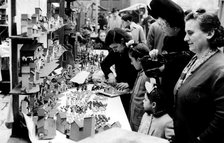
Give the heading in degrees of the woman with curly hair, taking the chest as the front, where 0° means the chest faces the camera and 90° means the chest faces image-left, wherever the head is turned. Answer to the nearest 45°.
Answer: approximately 90°

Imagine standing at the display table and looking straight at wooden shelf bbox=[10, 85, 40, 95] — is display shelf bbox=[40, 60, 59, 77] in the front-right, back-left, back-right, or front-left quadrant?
front-right

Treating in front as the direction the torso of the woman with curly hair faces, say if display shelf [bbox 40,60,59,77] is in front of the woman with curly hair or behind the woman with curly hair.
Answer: in front

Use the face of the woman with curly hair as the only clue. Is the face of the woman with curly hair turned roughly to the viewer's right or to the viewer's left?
to the viewer's left

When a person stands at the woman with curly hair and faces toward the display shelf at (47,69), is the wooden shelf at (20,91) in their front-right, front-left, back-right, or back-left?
front-left

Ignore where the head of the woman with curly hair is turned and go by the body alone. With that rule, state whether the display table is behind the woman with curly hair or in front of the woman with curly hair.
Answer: in front

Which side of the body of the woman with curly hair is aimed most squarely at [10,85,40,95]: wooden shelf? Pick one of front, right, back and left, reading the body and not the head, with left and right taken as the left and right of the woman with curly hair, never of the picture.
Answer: front
